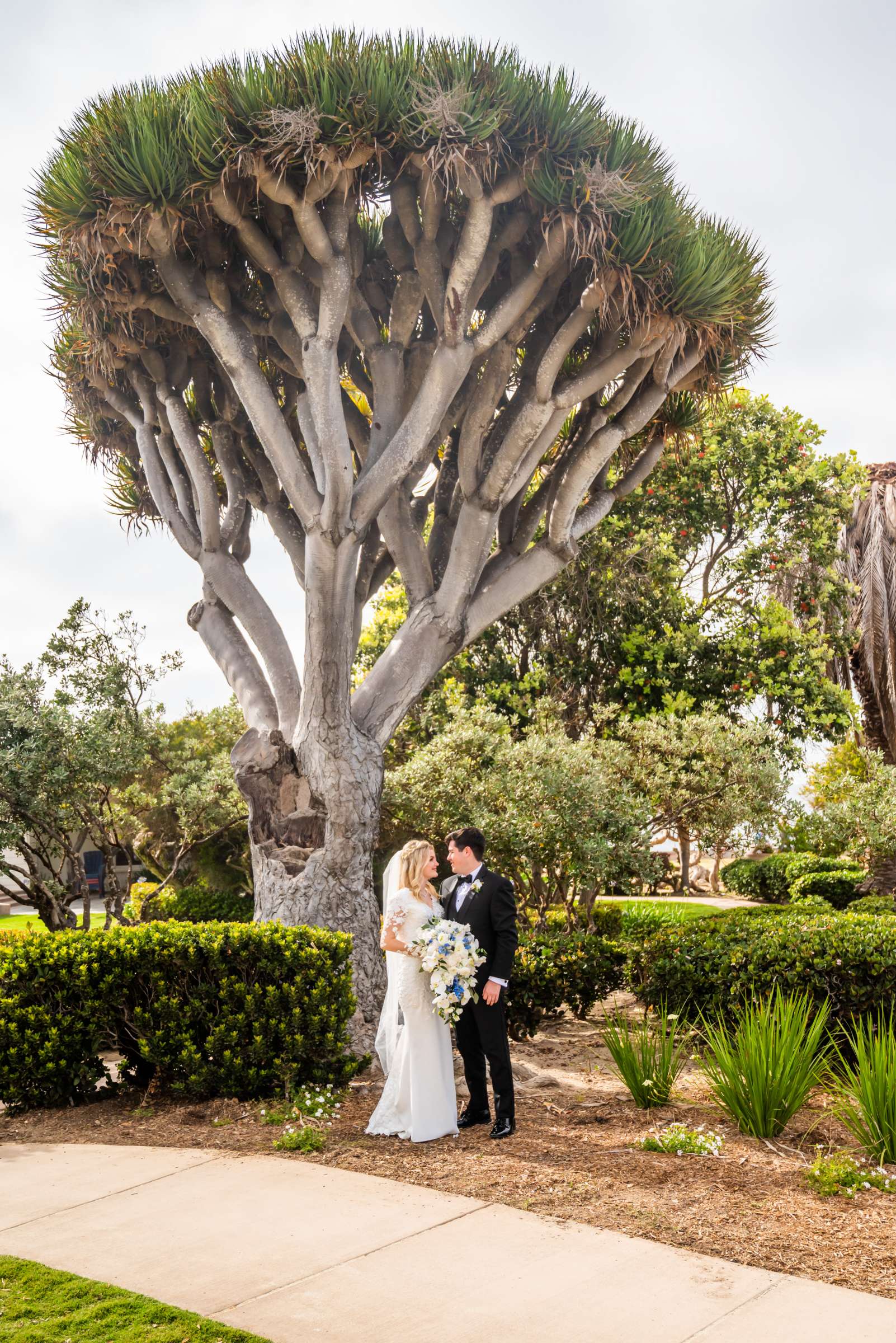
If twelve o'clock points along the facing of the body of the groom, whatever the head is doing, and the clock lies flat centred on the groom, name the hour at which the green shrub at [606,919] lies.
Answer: The green shrub is roughly at 5 o'clock from the groom.

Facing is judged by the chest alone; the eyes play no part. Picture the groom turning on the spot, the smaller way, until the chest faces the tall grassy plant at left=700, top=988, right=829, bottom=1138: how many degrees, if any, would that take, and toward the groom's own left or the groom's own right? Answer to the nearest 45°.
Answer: approximately 135° to the groom's own left

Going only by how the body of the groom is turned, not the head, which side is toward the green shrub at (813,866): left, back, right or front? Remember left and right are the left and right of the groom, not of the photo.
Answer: back

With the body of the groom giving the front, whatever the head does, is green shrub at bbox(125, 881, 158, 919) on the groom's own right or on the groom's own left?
on the groom's own right

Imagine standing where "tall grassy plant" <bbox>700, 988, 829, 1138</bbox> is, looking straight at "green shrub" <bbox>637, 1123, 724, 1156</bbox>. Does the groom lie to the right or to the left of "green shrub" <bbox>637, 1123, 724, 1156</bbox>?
right

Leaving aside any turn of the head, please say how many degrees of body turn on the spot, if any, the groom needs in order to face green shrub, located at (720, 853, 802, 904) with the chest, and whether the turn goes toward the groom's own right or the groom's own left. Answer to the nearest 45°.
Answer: approximately 135° to the groom's own right

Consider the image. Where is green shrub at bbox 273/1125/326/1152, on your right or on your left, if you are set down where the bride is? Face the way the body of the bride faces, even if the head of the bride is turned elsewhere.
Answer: on your right

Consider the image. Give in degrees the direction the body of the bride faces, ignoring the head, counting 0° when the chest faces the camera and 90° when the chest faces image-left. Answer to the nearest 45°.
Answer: approximately 315°

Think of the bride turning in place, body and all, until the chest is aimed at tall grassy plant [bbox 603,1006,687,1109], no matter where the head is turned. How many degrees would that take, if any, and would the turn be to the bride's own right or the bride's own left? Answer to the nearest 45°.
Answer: approximately 45° to the bride's own left

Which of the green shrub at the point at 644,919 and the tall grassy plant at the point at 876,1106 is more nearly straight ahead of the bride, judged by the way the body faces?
the tall grassy plant

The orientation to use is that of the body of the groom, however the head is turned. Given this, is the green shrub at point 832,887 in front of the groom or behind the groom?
behind

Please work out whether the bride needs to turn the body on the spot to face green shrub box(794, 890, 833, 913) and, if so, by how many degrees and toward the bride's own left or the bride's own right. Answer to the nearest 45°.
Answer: approximately 90° to the bride's own left

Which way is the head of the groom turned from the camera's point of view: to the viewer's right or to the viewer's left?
to the viewer's left

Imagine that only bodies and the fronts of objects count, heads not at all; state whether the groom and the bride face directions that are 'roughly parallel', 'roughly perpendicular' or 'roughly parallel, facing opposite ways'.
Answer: roughly perpendicular

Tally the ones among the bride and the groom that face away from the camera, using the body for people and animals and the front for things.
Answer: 0
